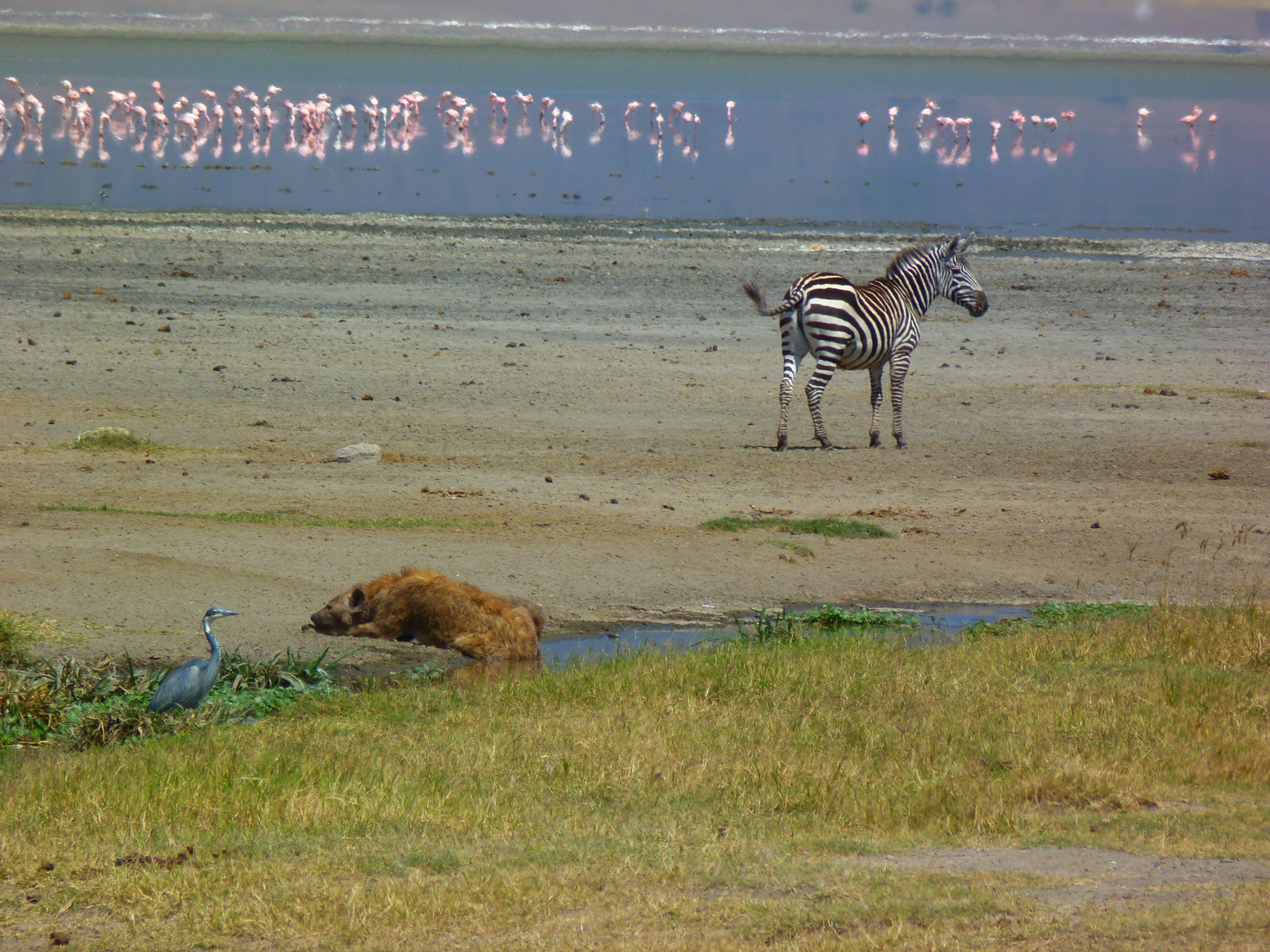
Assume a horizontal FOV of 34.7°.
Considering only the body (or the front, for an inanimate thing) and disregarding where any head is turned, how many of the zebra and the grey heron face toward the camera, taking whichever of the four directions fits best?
0

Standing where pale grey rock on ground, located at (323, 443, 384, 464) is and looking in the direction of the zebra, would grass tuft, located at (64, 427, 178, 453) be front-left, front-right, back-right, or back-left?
back-left

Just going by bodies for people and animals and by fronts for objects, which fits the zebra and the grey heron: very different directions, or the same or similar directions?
same or similar directions

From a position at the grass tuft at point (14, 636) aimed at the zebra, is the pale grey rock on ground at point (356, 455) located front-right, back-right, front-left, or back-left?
front-left

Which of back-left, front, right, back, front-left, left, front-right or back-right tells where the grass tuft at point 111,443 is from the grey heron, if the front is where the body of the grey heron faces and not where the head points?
left

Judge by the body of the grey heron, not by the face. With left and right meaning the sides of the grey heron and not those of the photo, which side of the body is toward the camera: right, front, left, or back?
right

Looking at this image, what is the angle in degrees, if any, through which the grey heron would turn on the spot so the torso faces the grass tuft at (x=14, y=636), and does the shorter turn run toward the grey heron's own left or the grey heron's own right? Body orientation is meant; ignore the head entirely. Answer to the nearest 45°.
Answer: approximately 135° to the grey heron's own left

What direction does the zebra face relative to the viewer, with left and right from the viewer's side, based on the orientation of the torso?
facing away from the viewer and to the right of the viewer

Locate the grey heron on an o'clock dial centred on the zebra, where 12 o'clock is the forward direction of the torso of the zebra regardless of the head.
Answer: The grey heron is roughly at 5 o'clock from the zebra.

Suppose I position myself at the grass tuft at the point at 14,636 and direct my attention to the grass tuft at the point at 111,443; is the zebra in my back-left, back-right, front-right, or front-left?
front-right

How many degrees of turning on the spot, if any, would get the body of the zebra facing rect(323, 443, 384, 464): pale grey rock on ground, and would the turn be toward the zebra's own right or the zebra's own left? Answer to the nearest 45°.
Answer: approximately 180°

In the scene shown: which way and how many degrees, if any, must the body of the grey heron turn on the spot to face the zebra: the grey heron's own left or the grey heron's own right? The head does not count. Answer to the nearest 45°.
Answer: approximately 45° to the grey heron's own left
